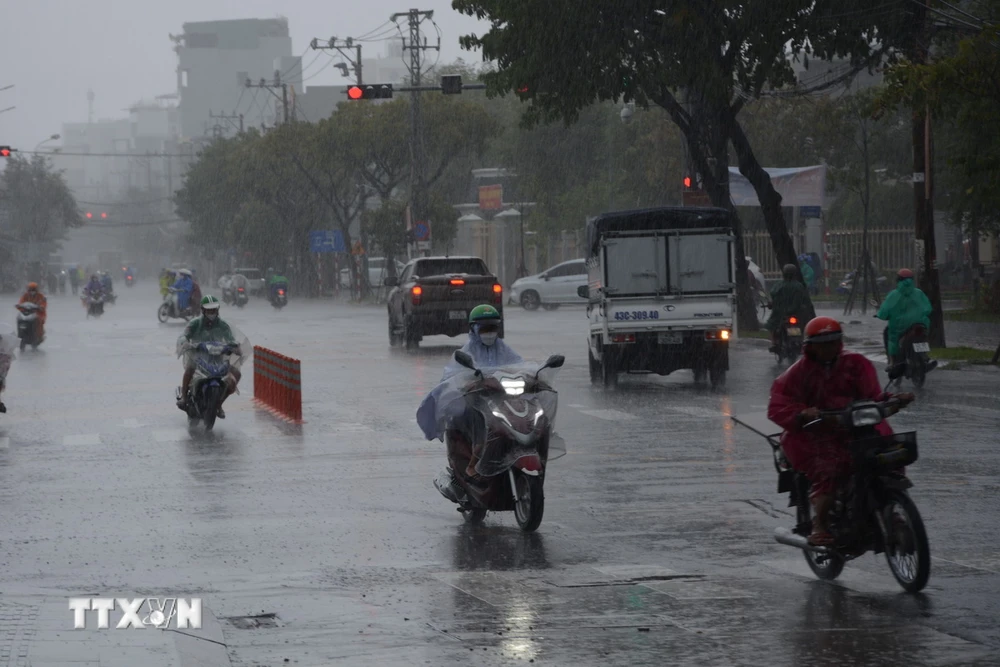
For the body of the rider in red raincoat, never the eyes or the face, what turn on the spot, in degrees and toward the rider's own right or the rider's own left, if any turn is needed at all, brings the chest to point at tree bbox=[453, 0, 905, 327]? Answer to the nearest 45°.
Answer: approximately 135° to the rider's own left

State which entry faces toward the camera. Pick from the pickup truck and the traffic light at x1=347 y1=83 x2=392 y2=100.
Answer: the traffic light

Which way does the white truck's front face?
away from the camera

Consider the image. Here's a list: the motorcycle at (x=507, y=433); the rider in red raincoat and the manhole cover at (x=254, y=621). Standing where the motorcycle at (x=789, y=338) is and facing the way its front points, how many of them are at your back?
3

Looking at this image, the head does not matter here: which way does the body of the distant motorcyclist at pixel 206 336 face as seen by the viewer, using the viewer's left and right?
facing the viewer

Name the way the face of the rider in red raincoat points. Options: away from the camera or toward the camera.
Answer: toward the camera

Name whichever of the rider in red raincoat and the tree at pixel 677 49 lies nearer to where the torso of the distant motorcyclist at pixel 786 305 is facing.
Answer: the tree

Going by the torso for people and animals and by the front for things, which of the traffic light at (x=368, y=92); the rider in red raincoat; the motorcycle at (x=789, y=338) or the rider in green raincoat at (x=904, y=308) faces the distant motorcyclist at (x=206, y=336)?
the traffic light

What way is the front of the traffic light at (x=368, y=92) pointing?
toward the camera

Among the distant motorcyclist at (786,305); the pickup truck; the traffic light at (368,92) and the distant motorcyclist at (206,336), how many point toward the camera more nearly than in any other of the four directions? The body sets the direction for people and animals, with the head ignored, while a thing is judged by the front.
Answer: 2

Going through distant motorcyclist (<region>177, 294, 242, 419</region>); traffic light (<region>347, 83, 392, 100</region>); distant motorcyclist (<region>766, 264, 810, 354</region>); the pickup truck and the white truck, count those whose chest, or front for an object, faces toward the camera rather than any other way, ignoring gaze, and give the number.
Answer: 2

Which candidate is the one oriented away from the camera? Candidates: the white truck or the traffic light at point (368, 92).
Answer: the white truck

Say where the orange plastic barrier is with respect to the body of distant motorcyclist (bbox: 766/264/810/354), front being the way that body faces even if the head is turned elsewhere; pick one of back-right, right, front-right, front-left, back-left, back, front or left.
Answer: back-left

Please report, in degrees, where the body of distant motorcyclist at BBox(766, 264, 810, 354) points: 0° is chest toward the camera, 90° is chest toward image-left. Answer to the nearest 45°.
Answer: approximately 180°
